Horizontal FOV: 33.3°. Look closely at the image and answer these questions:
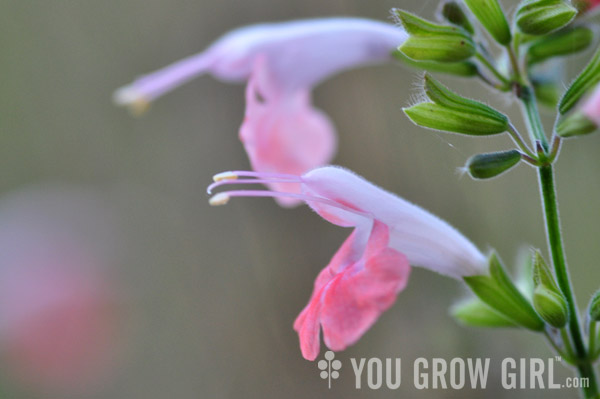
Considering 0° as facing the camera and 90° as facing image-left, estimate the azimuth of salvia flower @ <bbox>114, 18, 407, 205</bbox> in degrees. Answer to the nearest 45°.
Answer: approximately 90°

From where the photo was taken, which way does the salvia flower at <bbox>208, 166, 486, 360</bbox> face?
to the viewer's left

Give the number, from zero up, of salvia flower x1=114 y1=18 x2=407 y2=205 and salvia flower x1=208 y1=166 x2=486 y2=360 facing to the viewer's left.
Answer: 2
